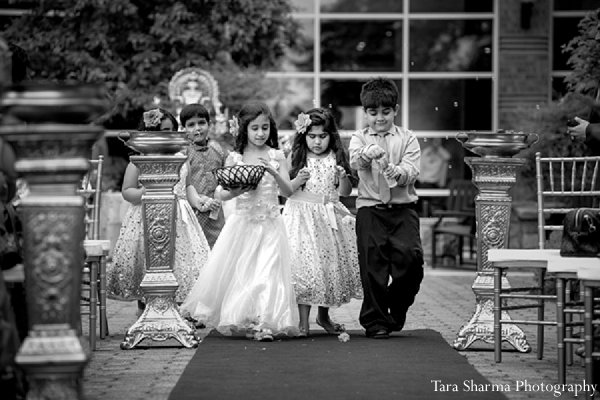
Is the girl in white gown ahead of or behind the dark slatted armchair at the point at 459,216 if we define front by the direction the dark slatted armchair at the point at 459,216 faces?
ahead

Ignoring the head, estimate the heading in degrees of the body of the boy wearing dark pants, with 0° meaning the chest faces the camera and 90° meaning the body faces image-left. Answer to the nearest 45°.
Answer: approximately 0°

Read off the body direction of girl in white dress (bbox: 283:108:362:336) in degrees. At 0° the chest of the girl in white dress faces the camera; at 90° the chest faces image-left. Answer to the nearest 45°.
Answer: approximately 0°

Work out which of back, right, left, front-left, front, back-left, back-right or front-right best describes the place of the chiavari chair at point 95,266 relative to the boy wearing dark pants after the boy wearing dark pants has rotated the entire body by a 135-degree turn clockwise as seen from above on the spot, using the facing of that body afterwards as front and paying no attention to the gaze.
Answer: front-left

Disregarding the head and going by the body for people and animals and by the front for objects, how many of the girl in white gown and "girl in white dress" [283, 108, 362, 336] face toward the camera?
2

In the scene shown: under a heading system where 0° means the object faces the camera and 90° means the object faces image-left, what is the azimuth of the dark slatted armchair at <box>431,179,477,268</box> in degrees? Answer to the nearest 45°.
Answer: approximately 45°
